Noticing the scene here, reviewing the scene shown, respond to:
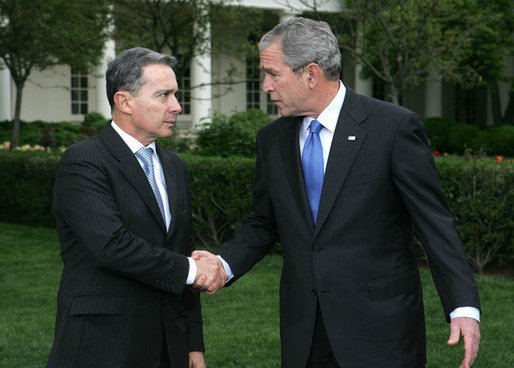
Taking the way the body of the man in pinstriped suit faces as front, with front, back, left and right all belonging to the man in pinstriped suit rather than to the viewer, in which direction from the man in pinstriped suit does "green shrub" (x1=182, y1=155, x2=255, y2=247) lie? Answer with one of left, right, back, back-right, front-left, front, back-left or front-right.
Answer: back-left

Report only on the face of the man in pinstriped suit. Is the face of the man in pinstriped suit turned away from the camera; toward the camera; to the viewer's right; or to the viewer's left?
to the viewer's right

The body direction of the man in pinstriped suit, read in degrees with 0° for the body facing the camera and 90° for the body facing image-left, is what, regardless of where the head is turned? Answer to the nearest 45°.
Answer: approximately 315°

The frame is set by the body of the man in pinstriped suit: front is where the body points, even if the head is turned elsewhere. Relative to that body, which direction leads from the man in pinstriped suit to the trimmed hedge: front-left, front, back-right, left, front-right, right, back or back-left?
back-left

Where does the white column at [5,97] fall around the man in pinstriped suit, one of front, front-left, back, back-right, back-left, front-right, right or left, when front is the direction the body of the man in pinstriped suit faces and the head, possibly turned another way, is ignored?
back-left

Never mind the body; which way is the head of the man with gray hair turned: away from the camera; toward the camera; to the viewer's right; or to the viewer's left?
to the viewer's left

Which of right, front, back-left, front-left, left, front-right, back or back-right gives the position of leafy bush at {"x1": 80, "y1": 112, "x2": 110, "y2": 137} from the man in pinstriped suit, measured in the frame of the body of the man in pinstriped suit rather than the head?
back-left

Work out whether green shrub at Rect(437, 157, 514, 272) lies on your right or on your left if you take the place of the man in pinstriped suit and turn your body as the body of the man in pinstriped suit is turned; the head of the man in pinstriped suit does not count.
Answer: on your left
